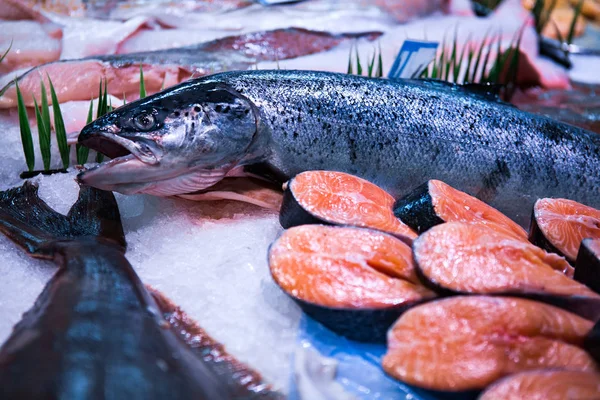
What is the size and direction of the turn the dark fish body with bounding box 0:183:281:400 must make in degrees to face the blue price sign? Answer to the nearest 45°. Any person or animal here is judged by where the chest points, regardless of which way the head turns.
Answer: approximately 135° to its left

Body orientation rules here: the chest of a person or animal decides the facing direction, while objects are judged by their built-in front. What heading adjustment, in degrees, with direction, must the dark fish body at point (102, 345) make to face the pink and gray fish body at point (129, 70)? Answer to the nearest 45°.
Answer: approximately 180°

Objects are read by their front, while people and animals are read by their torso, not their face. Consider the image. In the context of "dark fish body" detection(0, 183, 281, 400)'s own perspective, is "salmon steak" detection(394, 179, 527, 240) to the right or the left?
on its left

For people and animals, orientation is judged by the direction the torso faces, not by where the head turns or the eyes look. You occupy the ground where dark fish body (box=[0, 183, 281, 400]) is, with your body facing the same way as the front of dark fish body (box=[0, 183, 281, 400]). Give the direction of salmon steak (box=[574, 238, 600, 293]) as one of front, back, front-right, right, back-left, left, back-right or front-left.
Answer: left

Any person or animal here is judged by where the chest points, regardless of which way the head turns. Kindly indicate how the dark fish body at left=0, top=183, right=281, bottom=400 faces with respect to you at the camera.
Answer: facing the viewer

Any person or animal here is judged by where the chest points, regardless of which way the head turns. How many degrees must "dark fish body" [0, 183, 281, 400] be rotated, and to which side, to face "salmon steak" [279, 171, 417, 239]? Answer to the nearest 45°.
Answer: approximately 135° to its left

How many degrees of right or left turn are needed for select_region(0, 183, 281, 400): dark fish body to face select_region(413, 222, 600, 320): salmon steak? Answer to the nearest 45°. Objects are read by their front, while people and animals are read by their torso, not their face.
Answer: approximately 90° to its left

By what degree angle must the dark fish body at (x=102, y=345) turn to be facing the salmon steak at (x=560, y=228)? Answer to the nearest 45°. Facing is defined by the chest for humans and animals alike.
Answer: approximately 90° to its left

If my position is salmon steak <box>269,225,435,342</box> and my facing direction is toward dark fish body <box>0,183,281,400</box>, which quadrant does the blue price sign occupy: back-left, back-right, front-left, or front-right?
back-right
